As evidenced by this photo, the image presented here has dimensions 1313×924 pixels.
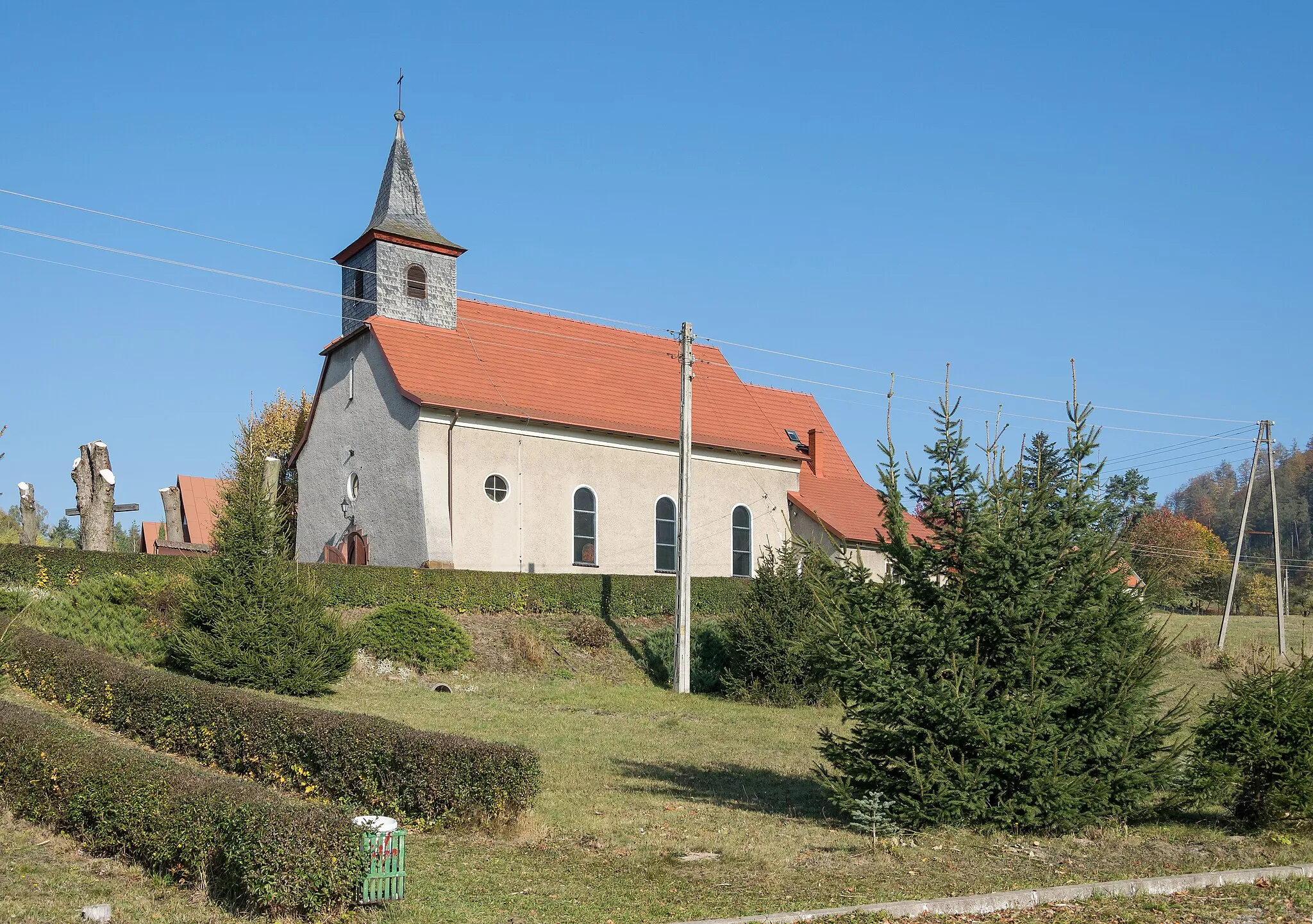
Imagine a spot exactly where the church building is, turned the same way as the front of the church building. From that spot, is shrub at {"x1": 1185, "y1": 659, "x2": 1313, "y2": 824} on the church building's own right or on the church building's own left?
on the church building's own left

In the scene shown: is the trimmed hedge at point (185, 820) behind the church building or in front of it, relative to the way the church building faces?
in front

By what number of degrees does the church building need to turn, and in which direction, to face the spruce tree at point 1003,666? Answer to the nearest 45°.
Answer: approximately 45° to its left

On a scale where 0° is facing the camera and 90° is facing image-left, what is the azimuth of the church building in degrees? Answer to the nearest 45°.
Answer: approximately 45°

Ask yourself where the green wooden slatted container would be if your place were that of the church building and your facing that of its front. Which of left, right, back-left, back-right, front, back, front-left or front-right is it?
front-left

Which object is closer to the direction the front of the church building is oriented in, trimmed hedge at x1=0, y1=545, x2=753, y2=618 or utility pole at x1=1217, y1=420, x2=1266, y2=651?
the trimmed hedge

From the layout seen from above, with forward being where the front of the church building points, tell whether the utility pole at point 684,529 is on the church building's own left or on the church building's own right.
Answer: on the church building's own left

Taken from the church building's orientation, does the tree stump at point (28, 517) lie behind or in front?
in front

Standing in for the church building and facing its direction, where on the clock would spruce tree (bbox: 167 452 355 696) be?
The spruce tree is roughly at 11 o'clock from the church building.

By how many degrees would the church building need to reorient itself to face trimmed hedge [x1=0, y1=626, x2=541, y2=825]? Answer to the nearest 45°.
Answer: approximately 45° to its left
